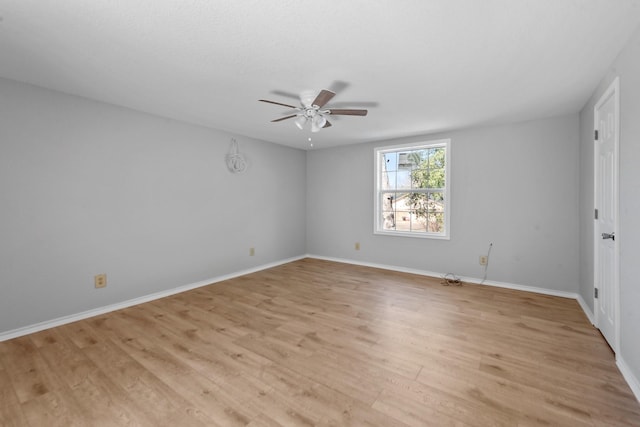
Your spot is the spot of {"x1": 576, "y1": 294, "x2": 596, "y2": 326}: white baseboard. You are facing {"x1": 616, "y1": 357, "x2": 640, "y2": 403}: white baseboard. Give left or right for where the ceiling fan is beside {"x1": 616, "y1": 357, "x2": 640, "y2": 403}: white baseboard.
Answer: right

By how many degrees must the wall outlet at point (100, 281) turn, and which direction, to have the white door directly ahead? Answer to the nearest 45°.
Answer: approximately 45° to its left

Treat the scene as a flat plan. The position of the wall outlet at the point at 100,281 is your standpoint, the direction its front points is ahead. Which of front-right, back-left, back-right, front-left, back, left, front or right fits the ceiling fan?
front-left

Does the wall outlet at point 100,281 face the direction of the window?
no

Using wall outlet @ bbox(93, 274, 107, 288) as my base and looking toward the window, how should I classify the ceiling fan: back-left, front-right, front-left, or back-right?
front-right

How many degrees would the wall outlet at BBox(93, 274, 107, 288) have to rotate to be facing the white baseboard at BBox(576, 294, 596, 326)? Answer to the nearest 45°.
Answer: approximately 45° to its left

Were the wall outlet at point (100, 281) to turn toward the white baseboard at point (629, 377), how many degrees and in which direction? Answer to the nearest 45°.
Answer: approximately 45° to its left

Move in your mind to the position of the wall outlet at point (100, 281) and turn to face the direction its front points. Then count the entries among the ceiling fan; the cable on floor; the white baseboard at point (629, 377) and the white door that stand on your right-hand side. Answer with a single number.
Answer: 0

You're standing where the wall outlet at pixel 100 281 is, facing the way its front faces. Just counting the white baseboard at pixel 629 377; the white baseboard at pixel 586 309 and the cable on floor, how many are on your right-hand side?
0

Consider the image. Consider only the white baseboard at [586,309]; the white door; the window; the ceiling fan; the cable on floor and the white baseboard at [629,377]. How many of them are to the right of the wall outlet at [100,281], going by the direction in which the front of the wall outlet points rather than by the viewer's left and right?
0

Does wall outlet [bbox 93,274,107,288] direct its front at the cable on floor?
no
